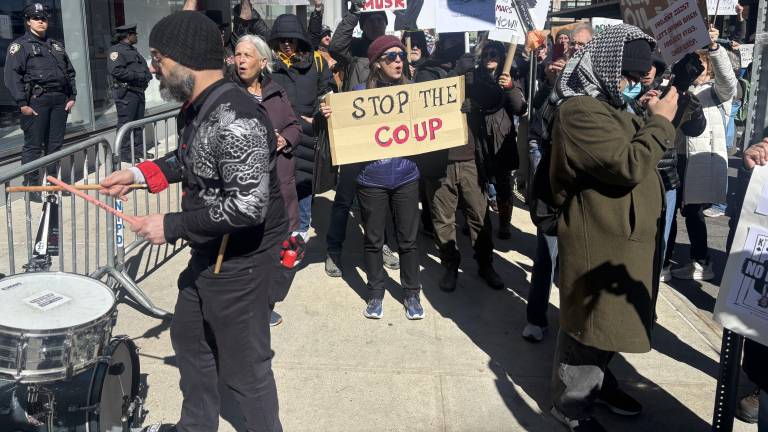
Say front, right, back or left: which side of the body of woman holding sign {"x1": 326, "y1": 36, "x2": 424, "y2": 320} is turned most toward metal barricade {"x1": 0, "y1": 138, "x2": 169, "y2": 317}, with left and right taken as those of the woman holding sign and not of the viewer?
right

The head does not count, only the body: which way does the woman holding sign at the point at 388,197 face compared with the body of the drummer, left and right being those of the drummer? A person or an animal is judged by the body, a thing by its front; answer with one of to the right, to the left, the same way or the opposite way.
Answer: to the left

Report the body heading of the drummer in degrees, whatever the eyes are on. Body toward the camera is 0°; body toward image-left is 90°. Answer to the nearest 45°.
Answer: approximately 90°

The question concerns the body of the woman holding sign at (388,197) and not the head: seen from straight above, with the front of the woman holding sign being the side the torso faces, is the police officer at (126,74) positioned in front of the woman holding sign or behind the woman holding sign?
behind

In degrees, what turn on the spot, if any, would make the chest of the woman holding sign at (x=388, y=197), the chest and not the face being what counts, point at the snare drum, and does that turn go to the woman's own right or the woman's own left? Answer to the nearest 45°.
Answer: approximately 45° to the woman's own right

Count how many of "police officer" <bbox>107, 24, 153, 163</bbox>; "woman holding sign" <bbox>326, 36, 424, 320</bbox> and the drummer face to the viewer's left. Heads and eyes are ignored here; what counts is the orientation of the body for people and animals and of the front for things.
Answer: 1

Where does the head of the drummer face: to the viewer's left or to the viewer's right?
to the viewer's left

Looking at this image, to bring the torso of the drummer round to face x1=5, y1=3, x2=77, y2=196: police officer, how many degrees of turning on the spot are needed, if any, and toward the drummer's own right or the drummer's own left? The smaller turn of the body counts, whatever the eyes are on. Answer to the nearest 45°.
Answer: approximately 90° to the drummer's own right

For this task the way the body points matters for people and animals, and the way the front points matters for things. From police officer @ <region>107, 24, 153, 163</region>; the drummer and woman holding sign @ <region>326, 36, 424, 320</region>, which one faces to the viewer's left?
the drummer
